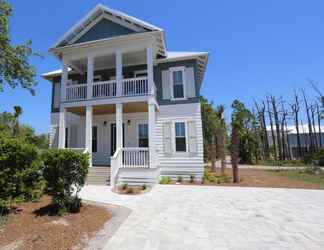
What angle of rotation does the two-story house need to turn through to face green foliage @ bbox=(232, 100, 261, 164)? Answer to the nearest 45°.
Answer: approximately 135° to its left

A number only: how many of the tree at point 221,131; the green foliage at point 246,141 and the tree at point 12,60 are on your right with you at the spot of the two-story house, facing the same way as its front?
1

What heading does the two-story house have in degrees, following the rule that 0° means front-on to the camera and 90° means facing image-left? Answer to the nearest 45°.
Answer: approximately 0°

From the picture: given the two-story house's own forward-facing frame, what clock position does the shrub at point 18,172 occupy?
The shrub is roughly at 1 o'clock from the two-story house.

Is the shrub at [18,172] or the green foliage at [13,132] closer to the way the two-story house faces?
the shrub

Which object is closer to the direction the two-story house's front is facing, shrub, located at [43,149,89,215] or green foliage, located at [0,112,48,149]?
the shrub

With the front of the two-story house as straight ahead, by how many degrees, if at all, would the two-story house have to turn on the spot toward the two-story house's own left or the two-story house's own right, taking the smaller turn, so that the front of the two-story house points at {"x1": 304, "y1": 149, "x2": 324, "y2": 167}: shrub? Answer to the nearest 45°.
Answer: approximately 90° to the two-story house's own left

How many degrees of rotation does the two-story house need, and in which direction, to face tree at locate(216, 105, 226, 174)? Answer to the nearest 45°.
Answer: approximately 135° to its left
